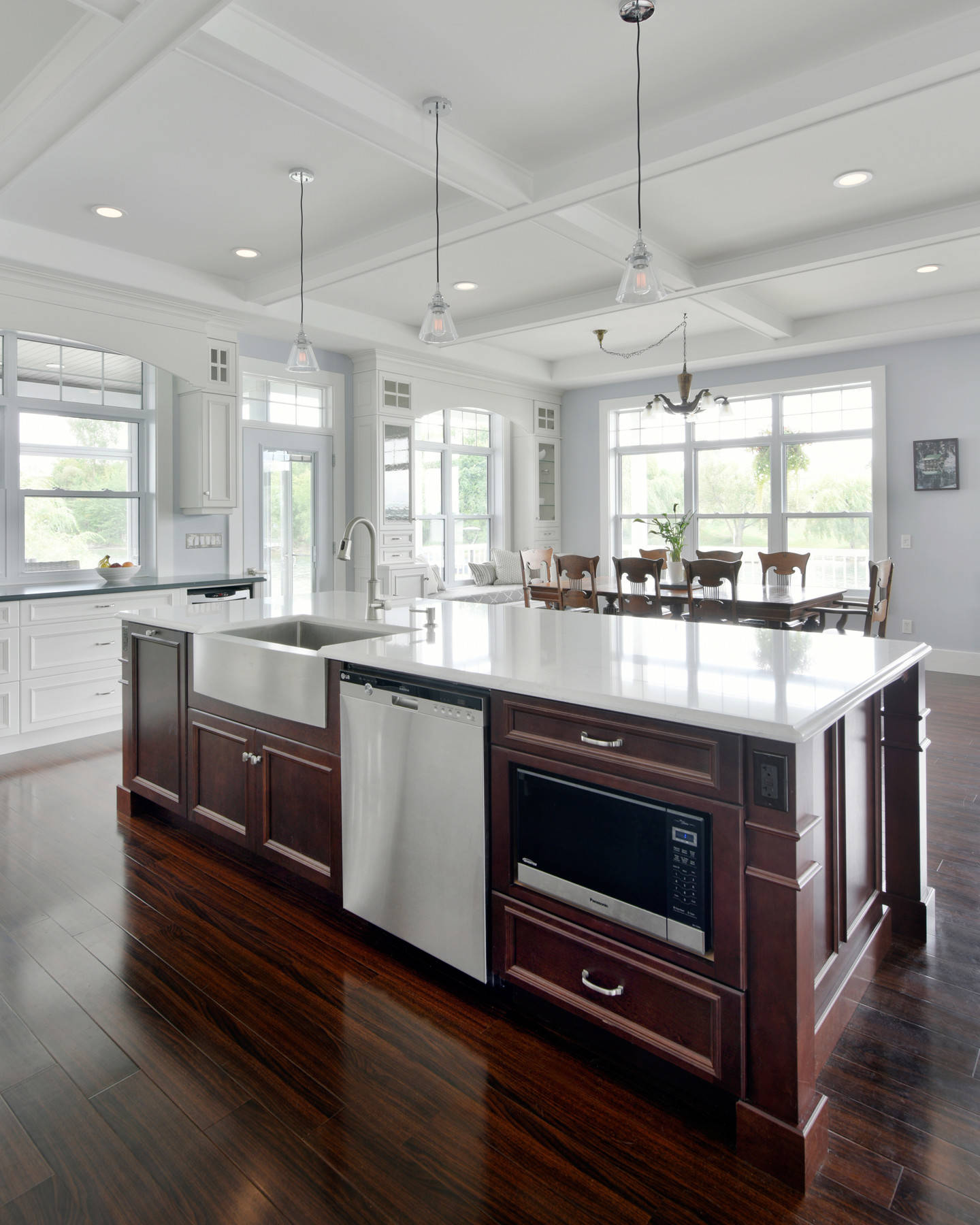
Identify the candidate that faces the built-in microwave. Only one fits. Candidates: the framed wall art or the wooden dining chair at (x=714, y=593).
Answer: the framed wall art

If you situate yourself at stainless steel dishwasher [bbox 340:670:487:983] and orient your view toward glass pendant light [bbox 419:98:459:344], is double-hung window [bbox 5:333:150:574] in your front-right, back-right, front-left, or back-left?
front-left

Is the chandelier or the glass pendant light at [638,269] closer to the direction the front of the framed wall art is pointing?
the glass pendant light

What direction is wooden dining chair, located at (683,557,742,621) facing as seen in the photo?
away from the camera

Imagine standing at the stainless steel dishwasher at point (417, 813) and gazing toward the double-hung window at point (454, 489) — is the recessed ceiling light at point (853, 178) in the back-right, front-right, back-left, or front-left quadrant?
front-right

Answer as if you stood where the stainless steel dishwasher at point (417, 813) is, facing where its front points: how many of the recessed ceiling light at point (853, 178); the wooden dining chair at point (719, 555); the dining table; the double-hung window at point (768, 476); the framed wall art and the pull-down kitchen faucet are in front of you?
0

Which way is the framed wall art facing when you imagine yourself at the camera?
facing the viewer

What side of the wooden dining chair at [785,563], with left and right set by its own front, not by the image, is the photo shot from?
front

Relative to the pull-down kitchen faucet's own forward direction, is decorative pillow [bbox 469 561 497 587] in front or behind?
behind

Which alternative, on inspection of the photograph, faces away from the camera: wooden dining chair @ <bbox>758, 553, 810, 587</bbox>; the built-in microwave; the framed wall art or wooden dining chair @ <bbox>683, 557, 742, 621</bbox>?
wooden dining chair @ <bbox>683, 557, 742, 621</bbox>

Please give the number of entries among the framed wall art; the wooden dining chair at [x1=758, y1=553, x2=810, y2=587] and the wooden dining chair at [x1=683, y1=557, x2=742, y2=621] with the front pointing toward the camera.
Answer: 2

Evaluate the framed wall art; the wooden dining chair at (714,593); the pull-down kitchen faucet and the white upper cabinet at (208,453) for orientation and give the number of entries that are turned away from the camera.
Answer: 1

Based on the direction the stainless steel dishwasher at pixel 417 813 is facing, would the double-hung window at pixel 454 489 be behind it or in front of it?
behind

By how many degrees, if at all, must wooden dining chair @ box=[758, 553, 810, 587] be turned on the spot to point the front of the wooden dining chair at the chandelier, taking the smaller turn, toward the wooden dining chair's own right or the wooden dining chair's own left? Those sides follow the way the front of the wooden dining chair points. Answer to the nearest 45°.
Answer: approximately 45° to the wooden dining chair's own right

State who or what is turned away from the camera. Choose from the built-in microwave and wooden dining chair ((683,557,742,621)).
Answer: the wooden dining chair

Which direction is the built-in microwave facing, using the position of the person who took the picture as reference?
facing the viewer and to the left of the viewer

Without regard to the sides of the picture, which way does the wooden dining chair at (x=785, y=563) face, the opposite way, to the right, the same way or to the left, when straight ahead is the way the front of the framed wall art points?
the same way

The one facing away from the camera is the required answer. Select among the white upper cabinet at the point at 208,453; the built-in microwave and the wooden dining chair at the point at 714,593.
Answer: the wooden dining chair
